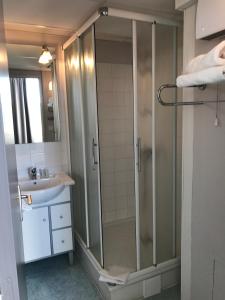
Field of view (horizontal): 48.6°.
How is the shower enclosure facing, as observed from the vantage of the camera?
facing the viewer and to the left of the viewer

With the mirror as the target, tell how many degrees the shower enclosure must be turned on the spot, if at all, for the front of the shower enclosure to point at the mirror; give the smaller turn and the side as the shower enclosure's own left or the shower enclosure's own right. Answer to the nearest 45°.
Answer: approximately 90° to the shower enclosure's own right

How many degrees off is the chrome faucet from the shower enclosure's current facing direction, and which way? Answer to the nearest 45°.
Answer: approximately 45° to its right

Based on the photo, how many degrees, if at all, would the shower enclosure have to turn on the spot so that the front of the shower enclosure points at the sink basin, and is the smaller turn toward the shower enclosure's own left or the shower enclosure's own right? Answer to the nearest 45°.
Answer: approximately 45° to the shower enclosure's own right

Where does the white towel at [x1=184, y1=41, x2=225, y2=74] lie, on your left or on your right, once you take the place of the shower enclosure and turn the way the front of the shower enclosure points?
on your left
